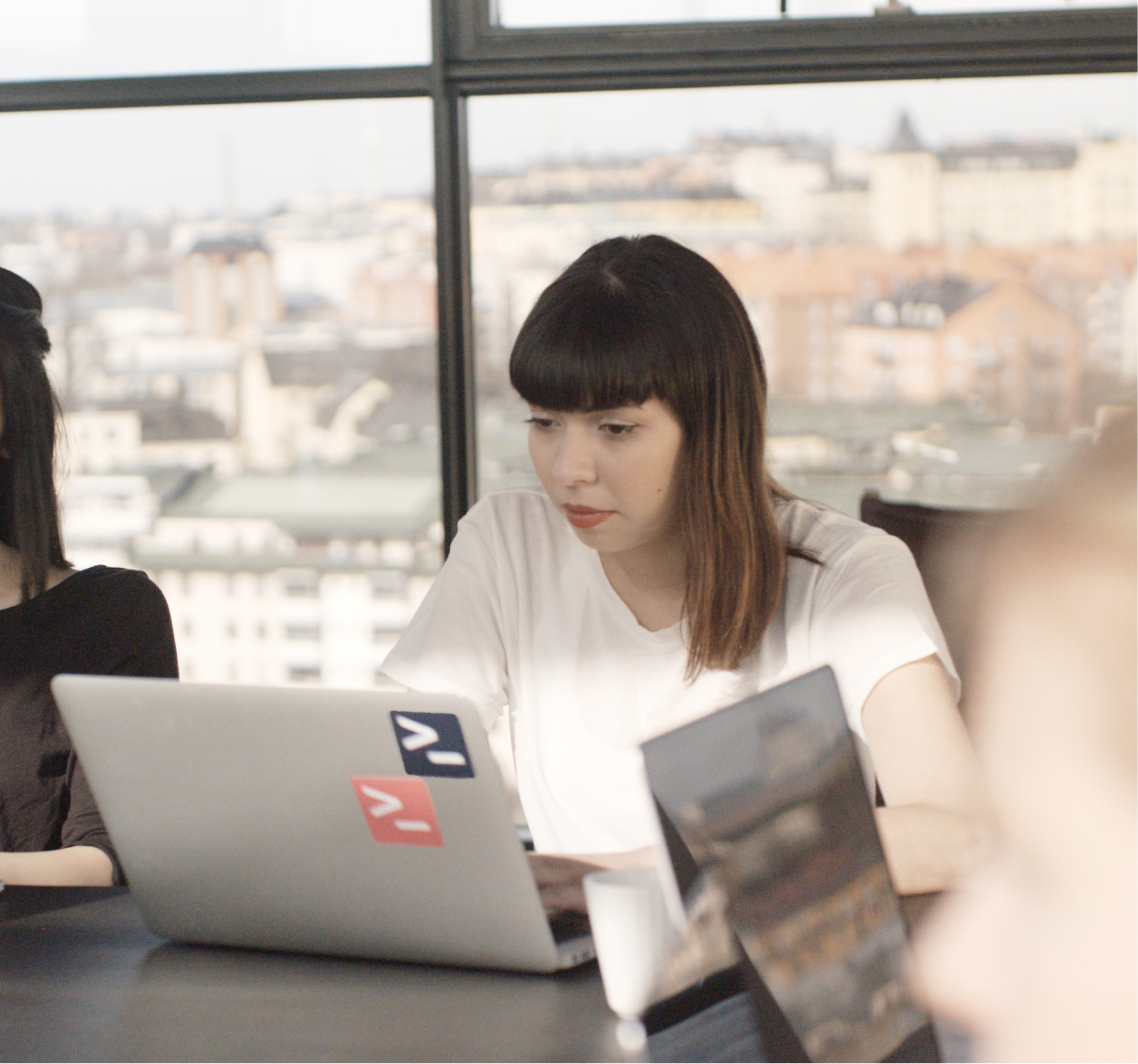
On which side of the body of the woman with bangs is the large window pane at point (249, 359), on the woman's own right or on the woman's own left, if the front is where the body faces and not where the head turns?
on the woman's own right

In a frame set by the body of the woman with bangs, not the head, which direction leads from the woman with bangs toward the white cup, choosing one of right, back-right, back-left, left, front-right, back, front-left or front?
front-left

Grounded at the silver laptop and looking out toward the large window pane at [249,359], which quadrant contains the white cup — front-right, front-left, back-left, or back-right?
back-right

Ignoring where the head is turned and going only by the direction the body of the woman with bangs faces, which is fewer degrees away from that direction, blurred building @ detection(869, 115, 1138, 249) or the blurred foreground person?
the blurred foreground person

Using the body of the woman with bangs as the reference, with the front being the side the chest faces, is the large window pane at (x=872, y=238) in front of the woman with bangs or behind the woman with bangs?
behind

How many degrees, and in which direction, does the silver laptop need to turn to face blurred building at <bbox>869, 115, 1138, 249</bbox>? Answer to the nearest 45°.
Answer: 0° — it already faces it

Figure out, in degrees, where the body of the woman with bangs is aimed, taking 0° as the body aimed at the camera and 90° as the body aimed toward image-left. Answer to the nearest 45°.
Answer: approximately 45°

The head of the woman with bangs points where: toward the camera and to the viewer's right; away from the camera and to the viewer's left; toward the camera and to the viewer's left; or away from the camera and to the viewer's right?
toward the camera and to the viewer's left

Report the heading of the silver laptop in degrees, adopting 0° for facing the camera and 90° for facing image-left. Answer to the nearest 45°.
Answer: approximately 225°

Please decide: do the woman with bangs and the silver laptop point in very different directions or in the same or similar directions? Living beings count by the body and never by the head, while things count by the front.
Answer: very different directions

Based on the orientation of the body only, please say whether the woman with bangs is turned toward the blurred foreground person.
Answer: no

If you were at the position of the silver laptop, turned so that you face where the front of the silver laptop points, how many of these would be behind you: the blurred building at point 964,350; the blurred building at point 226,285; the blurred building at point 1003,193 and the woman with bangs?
0

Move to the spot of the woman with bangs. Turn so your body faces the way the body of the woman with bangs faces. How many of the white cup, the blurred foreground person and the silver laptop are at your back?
0
